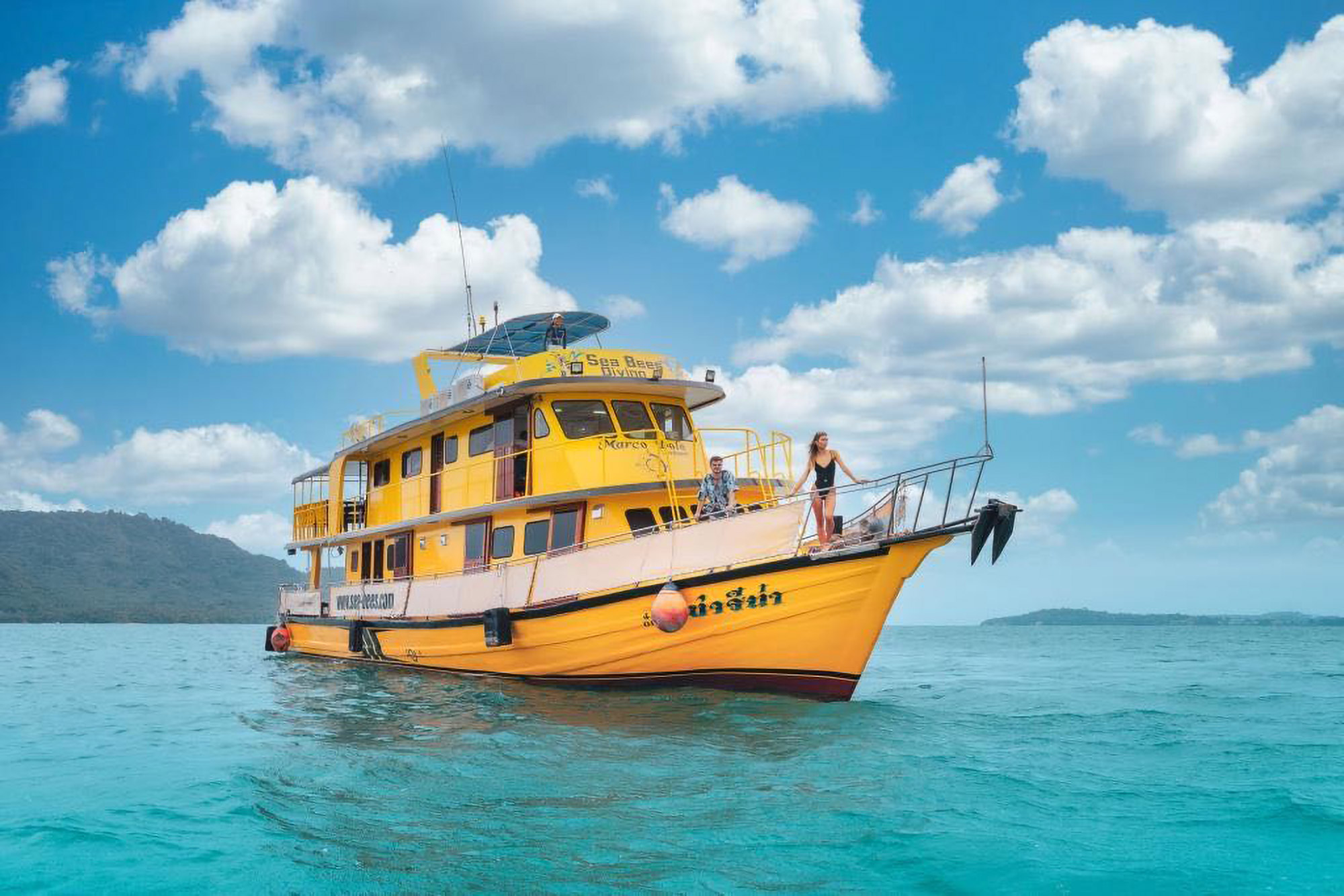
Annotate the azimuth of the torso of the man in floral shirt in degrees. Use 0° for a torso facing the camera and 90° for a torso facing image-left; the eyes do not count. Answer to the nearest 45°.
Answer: approximately 0°

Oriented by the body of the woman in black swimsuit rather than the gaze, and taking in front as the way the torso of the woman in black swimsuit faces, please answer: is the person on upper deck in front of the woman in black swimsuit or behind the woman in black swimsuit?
behind

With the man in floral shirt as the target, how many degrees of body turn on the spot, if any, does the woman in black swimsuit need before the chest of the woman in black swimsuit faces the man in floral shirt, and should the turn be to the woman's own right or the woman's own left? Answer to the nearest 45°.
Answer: approximately 135° to the woman's own right

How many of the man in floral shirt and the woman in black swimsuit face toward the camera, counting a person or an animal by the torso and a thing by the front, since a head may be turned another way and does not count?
2

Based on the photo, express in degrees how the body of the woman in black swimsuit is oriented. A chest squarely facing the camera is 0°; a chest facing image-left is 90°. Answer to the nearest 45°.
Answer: approximately 0°

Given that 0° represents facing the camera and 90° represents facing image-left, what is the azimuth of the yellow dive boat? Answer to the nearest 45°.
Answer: approximately 315°
